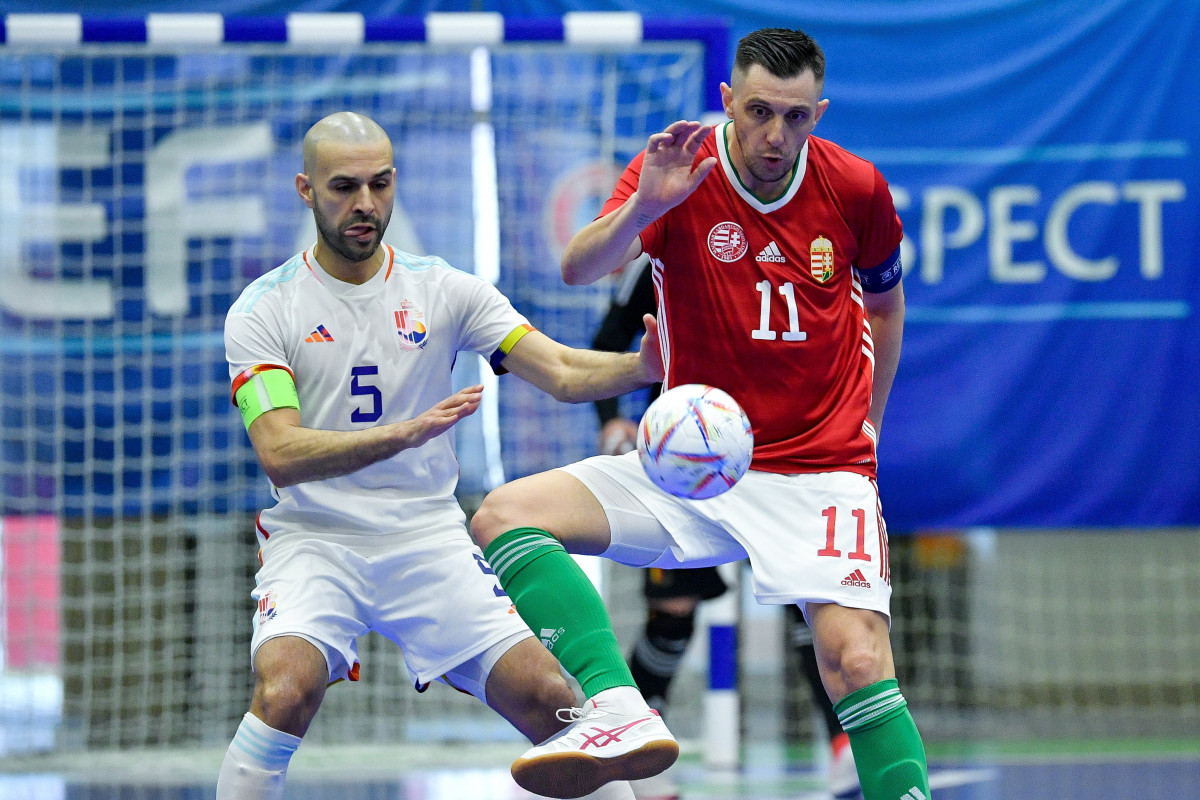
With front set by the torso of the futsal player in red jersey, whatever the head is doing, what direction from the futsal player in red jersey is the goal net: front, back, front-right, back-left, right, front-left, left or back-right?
back-right

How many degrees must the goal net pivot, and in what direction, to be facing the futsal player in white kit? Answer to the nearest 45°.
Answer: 0° — it already faces them

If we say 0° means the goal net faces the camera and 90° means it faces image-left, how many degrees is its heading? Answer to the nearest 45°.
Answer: approximately 0°

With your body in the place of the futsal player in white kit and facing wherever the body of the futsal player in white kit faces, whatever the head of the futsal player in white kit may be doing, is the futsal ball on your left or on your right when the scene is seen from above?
on your left

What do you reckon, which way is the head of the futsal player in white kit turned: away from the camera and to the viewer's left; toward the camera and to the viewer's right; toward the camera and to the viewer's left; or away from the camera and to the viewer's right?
toward the camera and to the viewer's right

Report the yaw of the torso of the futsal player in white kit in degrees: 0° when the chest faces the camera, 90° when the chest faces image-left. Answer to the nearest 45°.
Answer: approximately 0°
